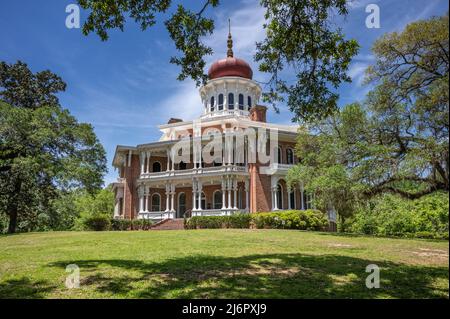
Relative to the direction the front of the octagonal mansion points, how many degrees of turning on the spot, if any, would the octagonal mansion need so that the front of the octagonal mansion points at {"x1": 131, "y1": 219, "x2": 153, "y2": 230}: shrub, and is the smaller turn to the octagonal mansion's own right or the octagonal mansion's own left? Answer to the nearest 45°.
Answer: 0° — it already faces it

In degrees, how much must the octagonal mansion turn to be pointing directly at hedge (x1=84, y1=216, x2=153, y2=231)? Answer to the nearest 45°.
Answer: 0° — it already faces it

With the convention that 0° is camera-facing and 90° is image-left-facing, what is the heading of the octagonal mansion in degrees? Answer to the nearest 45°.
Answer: approximately 45°

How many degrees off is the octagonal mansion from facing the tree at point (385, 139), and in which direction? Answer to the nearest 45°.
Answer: approximately 45° to its left

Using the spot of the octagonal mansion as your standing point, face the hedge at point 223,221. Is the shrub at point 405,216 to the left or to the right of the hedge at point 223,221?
left

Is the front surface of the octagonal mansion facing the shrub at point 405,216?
no

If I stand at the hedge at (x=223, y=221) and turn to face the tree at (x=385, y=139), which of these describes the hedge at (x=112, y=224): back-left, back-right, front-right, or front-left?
back-right

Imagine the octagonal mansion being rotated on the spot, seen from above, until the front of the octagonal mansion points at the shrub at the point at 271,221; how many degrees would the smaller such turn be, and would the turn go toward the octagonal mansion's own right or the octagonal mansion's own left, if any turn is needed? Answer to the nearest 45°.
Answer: approximately 90° to the octagonal mansion's own left

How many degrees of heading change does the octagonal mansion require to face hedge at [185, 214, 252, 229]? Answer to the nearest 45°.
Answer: approximately 45° to its left
